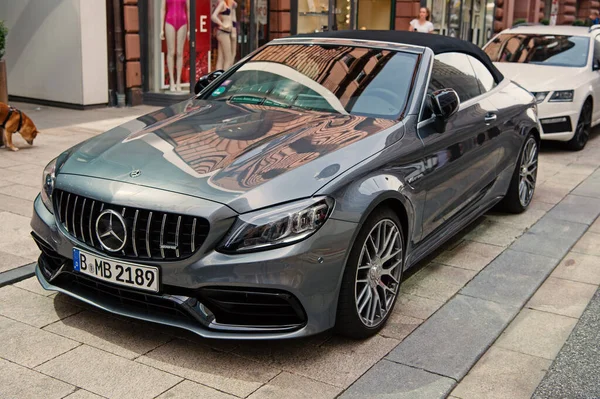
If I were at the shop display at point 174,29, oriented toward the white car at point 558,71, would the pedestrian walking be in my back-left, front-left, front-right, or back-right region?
front-left

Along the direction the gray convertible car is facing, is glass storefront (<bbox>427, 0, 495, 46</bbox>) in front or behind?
behind

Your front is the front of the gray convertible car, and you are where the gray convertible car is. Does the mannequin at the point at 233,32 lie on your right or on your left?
on your right

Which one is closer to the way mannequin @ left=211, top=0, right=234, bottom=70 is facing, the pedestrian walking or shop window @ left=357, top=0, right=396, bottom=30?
the pedestrian walking

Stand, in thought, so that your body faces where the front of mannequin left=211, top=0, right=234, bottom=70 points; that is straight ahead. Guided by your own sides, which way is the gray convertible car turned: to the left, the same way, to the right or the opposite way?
to the right

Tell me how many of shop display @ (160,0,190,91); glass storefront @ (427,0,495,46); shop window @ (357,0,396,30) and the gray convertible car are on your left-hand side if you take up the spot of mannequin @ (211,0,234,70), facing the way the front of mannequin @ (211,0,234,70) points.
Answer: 2

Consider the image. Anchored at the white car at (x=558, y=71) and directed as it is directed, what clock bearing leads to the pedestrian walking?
The pedestrian walking is roughly at 3 o'clock from the white car.

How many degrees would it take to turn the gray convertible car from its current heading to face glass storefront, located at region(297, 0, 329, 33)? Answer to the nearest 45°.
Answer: approximately 135° to its right

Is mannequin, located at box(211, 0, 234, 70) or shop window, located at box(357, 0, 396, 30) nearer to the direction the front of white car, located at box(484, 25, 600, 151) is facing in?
the mannequin

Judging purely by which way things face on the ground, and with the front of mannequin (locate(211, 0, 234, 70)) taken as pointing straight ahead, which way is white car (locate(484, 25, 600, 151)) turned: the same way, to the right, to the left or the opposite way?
to the right

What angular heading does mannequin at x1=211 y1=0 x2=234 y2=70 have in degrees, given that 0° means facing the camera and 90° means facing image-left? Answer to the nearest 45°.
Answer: approximately 315°

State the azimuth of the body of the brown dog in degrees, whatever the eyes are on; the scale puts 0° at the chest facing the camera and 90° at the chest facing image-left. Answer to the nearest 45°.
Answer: approximately 270°

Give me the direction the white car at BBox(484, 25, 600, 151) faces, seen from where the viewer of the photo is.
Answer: facing the viewer and to the left of the viewer

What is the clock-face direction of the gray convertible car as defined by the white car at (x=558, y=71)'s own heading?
The gray convertible car is roughly at 11 o'clock from the white car.
